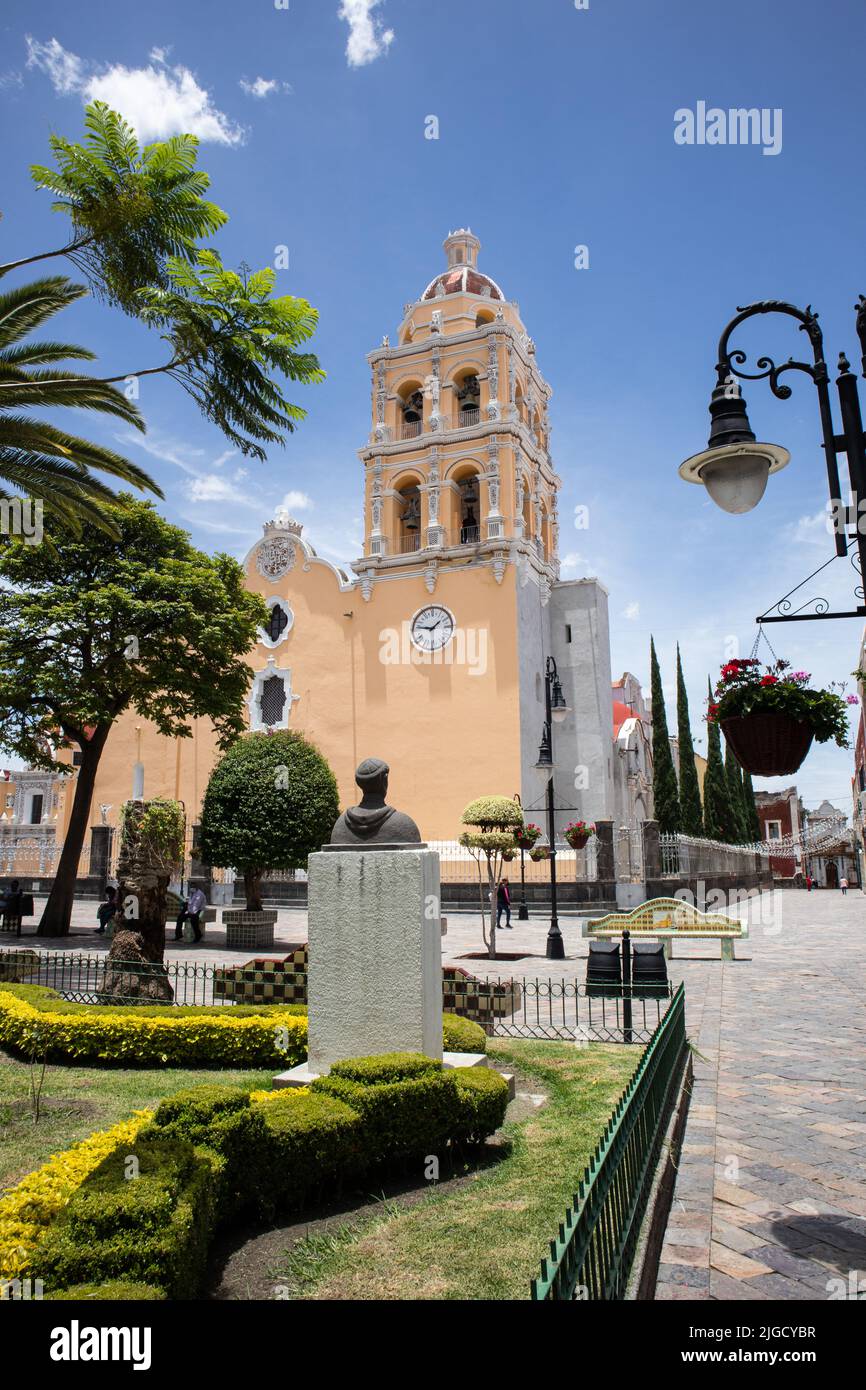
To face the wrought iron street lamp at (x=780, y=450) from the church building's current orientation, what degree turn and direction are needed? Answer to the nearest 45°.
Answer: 0° — it already faces it

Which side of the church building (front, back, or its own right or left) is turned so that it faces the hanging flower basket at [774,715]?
front

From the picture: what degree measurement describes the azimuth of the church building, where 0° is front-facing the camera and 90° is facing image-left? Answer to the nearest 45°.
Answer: approximately 0°

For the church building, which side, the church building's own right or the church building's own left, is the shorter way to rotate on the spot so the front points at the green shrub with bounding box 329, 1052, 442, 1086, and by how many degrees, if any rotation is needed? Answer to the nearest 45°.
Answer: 0° — it already faces it

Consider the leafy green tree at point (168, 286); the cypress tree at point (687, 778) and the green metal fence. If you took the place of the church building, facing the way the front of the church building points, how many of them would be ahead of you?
2

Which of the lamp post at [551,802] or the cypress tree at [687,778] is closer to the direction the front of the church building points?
the lamp post

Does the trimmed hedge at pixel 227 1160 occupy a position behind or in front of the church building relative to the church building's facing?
in front

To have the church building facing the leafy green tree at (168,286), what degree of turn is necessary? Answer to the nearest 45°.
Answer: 0° — it already faces it

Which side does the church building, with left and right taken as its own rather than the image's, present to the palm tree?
front

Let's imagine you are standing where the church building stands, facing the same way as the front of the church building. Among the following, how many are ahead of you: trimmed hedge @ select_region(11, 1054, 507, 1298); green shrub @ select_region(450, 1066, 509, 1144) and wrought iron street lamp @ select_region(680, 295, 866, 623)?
3

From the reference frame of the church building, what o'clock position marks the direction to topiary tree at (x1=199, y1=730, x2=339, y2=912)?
The topiary tree is roughly at 1 o'clock from the church building.

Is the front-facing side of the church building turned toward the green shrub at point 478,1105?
yes

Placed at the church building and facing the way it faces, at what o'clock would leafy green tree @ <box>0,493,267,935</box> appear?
The leafy green tree is roughly at 1 o'clock from the church building.

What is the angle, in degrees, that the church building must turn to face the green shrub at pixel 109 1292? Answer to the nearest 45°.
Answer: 0° — it already faces it

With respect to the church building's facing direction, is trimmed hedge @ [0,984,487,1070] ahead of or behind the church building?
ahead

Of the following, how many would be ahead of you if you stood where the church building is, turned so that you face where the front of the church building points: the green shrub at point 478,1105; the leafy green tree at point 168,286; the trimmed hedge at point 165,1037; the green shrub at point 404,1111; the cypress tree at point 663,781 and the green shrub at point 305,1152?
5
